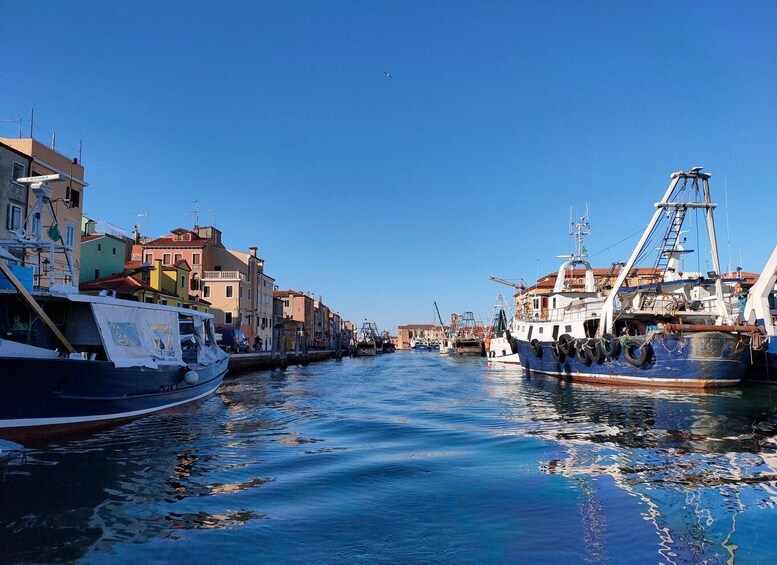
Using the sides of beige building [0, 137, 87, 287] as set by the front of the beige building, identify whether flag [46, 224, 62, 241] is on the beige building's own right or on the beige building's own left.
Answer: on the beige building's own right

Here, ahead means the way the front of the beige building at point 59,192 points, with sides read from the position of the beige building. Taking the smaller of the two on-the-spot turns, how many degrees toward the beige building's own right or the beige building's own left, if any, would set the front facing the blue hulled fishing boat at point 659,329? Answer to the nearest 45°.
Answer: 0° — it already faces it

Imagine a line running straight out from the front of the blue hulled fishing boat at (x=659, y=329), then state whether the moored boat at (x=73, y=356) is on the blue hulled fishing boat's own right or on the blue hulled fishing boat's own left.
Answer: on the blue hulled fishing boat's own left

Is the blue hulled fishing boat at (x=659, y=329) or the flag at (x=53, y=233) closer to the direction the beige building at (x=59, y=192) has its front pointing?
the blue hulled fishing boat

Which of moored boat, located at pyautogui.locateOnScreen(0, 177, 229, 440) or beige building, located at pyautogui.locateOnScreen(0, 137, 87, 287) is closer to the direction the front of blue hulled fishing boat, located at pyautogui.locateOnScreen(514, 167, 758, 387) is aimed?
the beige building

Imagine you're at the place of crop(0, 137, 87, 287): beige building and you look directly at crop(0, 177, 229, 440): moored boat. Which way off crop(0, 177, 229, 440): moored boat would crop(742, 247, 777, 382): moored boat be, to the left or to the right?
left

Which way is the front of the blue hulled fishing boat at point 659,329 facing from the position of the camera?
facing away from the viewer and to the left of the viewer

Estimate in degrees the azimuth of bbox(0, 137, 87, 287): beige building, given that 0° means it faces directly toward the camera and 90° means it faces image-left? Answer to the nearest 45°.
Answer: approximately 315°

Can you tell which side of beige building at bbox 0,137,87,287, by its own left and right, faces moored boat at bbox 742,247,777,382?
front

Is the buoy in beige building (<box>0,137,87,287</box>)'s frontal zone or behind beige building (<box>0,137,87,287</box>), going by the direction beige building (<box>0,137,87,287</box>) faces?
frontal zone

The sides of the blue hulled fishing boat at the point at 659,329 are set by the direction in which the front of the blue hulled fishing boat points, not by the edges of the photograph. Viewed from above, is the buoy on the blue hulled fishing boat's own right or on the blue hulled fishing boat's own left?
on the blue hulled fishing boat's own left
